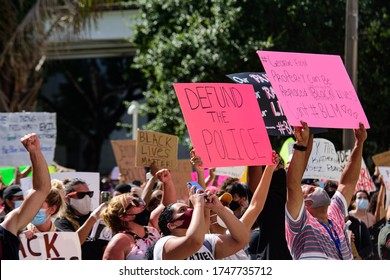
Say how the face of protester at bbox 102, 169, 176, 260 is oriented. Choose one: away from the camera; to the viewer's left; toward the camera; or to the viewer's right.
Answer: to the viewer's right

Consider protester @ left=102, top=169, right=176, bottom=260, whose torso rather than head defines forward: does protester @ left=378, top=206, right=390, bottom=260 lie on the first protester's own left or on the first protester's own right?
on the first protester's own left

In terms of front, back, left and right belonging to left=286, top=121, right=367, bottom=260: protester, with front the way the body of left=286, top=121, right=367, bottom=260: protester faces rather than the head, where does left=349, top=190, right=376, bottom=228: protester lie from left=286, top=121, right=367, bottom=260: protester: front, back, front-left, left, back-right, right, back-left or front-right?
back-left

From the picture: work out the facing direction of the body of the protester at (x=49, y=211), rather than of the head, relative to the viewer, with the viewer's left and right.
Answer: facing the viewer and to the left of the viewer

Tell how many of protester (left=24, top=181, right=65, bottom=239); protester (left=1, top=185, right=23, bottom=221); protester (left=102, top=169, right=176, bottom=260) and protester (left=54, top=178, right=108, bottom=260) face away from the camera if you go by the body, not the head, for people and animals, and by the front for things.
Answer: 0

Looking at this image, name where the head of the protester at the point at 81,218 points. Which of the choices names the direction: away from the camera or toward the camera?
toward the camera

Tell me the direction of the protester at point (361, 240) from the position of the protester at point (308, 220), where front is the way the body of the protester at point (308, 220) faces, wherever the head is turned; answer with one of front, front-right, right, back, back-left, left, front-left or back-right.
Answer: back-left

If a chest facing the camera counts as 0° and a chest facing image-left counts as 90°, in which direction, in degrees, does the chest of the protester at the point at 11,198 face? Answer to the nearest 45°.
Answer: approximately 315°

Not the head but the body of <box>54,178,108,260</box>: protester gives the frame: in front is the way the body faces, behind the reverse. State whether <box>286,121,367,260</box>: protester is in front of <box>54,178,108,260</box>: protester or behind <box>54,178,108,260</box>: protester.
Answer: in front

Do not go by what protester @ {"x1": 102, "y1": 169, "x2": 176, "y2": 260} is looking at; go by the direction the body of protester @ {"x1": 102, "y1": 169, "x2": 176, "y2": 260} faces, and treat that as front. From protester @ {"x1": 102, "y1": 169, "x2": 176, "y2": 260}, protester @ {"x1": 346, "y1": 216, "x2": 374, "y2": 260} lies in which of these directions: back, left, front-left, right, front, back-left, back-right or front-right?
left

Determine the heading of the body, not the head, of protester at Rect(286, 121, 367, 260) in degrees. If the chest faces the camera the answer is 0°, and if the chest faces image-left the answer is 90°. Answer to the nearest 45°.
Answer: approximately 315°

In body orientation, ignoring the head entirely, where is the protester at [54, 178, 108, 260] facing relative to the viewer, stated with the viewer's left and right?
facing the viewer and to the right of the viewer
